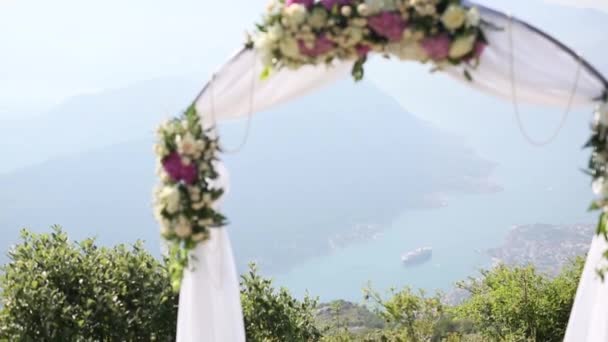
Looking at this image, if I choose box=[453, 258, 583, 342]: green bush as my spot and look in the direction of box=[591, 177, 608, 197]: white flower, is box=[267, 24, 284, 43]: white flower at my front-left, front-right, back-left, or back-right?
front-right

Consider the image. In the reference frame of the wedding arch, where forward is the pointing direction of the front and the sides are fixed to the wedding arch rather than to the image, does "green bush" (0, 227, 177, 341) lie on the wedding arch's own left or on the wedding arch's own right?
on the wedding arch's own right

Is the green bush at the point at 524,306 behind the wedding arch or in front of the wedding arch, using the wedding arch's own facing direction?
behind

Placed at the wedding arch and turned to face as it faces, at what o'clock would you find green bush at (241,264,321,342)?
The green bush is roughly at 5 o'clock from the wedding arch.

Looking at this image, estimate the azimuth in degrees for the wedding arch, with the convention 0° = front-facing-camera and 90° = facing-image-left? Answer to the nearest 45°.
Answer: approximately 0°
